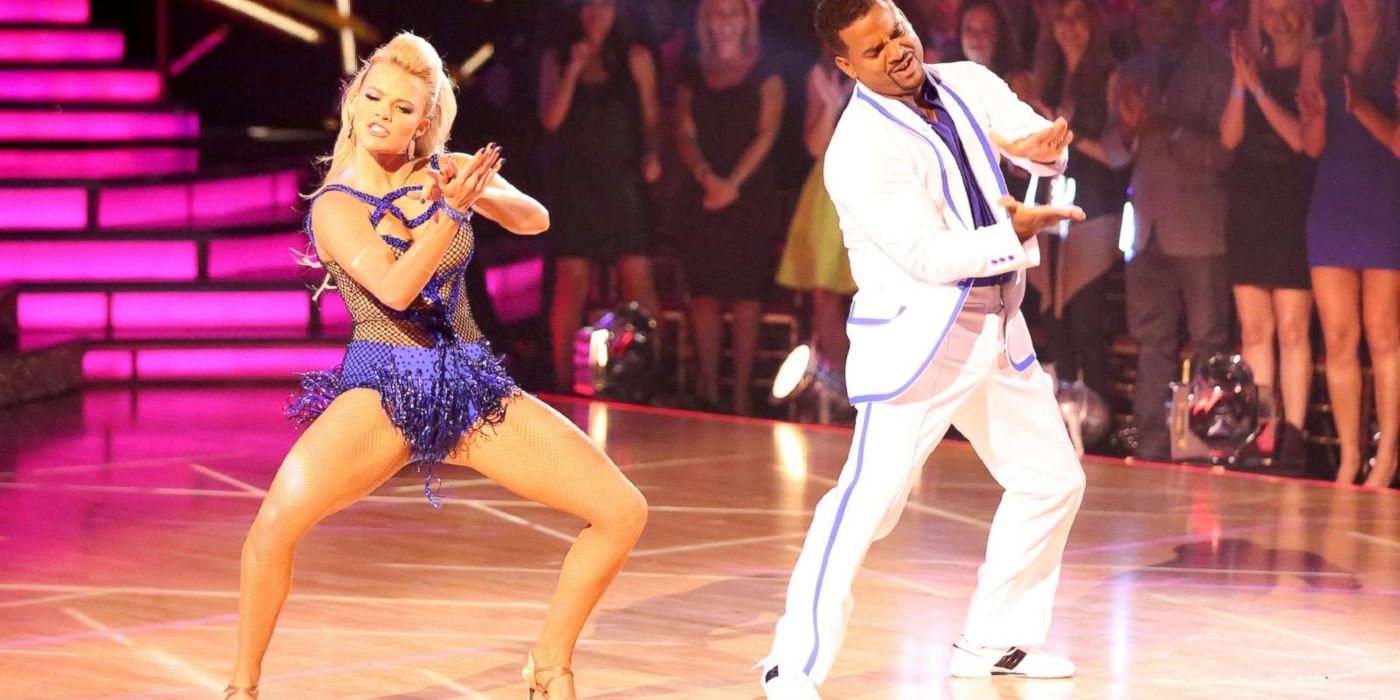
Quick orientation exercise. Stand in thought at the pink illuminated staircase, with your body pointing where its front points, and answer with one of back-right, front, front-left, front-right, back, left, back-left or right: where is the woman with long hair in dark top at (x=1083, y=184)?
front-left

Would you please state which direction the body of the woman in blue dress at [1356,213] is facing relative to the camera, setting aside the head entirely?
toward the camera

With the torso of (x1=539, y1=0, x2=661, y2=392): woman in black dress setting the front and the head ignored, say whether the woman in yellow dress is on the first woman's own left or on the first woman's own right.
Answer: on the first woman's own left

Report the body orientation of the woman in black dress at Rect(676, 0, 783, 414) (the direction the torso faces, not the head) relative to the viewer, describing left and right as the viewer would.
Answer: facing the viewer

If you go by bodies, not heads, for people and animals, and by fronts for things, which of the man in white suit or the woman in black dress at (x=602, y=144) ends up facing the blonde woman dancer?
the woman in black dress

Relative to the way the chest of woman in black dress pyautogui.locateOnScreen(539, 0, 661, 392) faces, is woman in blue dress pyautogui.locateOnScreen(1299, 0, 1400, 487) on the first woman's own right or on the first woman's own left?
on the first woman's own left

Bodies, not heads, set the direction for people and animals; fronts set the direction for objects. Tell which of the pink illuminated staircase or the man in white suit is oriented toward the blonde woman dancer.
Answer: the pink illuminated staircase

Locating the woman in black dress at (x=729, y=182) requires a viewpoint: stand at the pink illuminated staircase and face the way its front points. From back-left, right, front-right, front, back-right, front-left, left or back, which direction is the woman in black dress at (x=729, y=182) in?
front-left

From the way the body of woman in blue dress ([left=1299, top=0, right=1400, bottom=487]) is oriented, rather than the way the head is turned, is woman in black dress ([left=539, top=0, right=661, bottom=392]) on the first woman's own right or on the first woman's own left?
on the first woman's own right
